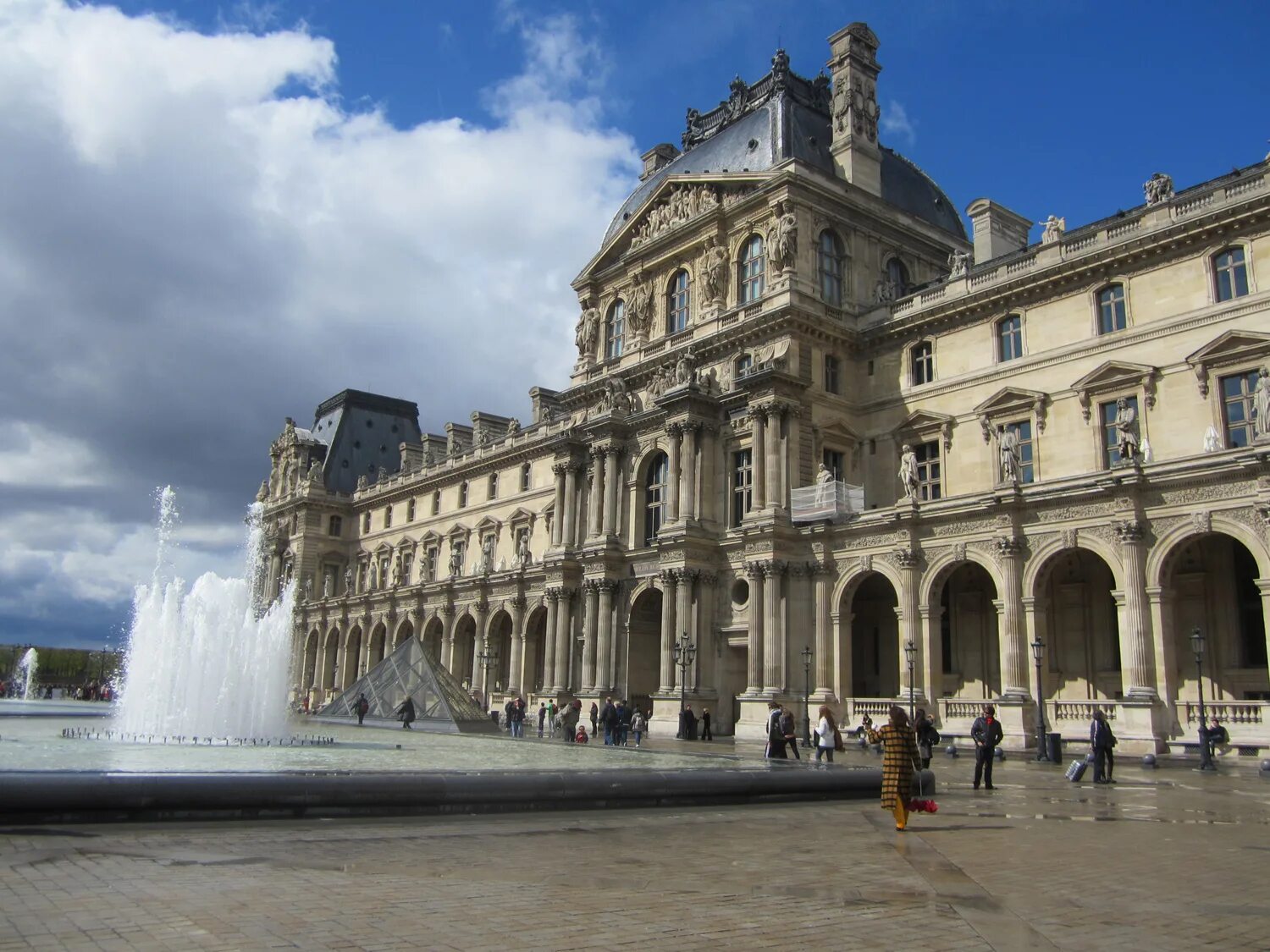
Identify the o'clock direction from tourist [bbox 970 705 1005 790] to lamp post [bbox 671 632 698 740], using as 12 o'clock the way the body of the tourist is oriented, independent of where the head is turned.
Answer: The lamp post is roughly at 5 o'clock from the tourist.

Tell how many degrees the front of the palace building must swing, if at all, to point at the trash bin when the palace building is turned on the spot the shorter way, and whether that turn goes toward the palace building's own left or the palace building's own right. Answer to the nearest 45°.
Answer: approximately 45° to the palace building's own left

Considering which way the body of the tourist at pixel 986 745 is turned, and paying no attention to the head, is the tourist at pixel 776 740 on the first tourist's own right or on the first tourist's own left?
on the first tourist's own right

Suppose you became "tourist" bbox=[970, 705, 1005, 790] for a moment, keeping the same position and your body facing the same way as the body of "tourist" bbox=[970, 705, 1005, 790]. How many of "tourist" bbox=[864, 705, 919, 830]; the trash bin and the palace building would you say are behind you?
2

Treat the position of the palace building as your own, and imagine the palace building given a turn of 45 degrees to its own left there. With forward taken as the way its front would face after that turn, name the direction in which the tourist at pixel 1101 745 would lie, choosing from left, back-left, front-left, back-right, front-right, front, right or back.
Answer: front

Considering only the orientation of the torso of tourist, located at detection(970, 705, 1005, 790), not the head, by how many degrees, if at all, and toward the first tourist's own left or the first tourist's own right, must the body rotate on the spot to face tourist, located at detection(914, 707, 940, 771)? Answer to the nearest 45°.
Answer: approximately 180°

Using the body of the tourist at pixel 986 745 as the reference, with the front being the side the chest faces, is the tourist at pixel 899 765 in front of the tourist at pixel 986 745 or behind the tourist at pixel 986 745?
in front

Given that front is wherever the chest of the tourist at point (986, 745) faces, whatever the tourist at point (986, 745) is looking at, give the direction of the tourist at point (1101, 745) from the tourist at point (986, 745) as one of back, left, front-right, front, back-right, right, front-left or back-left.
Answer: back-left

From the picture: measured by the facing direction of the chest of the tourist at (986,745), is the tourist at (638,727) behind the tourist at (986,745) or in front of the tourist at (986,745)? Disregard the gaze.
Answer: behind

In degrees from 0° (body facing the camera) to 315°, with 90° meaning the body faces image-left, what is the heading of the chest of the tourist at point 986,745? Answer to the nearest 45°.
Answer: approximately 0°

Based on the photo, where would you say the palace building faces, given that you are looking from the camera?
facing the viewer and to the left of the viewer

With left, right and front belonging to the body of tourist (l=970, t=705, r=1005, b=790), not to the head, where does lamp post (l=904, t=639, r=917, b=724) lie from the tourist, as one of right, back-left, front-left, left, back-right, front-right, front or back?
back

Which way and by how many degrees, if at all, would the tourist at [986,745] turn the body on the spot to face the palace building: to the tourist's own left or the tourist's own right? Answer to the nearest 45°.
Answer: approximately 180°

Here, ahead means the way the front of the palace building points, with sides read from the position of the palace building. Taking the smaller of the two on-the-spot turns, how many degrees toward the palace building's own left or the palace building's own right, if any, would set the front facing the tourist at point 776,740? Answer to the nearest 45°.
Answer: approximately 45° to the palace building's own left

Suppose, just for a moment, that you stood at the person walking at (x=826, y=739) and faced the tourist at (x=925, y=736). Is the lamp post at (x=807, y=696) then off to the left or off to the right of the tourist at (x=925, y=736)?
left
